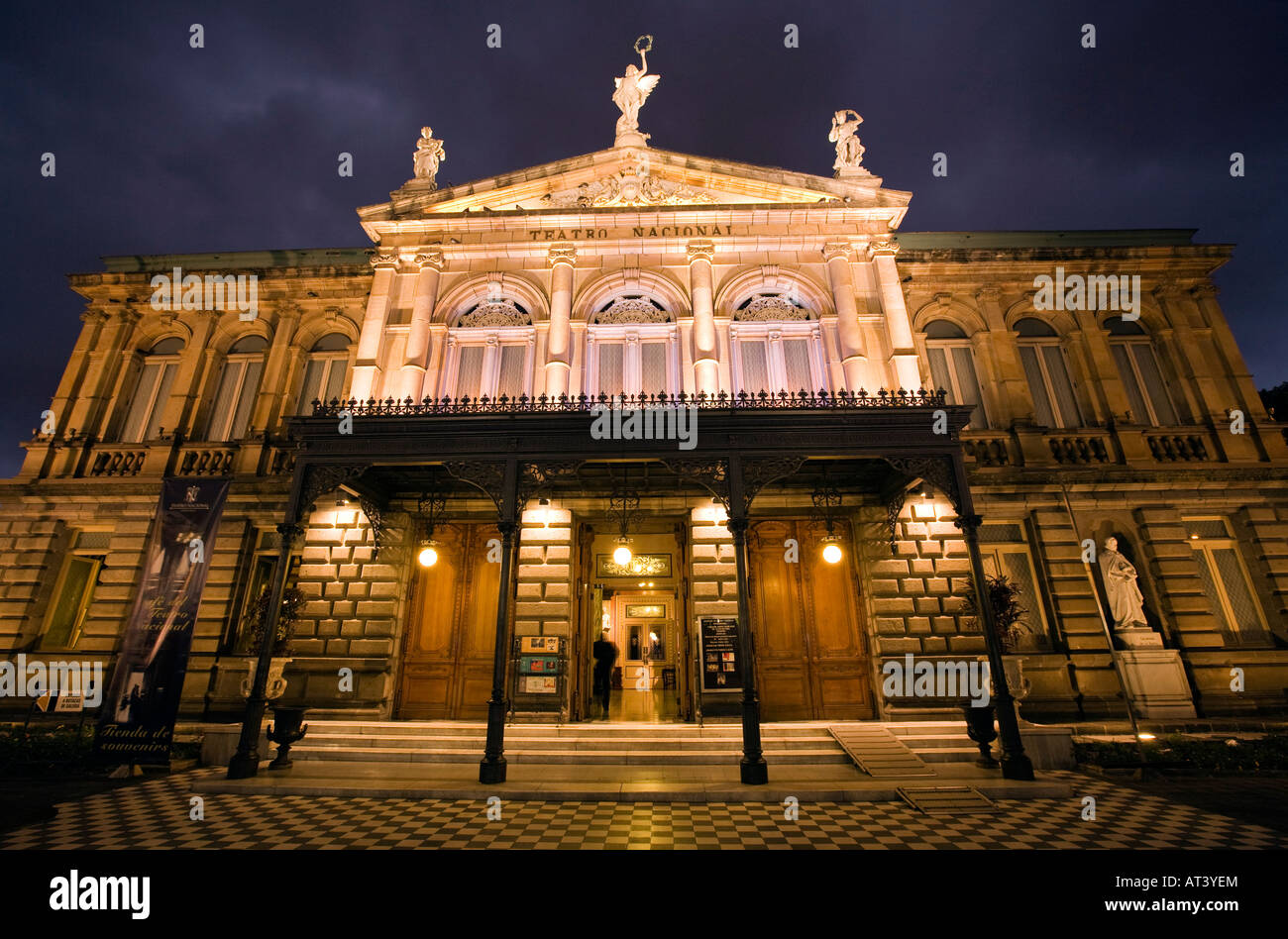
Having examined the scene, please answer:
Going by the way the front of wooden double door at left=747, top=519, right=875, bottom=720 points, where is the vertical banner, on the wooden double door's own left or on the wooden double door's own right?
on the wooden double door's own right

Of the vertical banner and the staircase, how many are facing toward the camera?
2

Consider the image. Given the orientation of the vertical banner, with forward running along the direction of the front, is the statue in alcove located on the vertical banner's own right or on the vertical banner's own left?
on the vertical banner's own left

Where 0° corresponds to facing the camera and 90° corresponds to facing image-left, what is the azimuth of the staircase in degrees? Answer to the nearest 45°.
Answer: approximately 0°

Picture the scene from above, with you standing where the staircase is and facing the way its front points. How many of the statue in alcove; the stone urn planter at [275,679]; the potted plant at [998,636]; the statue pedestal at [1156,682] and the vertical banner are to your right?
2

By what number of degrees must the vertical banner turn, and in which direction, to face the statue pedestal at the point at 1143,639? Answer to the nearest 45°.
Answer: approximately 45° to its left

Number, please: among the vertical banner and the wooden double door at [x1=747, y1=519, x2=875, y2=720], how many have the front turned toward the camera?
2
